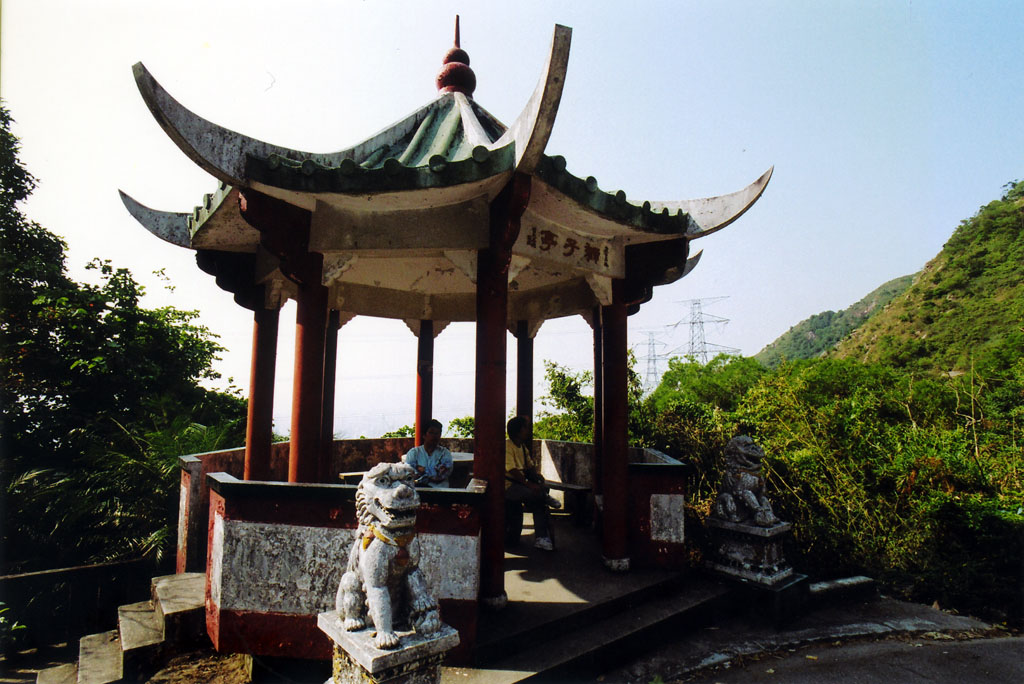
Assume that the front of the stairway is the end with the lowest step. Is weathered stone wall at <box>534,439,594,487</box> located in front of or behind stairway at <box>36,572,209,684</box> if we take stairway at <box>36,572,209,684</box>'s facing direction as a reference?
behind

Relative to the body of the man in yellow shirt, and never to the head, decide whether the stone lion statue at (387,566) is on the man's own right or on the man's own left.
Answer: on the man's own right

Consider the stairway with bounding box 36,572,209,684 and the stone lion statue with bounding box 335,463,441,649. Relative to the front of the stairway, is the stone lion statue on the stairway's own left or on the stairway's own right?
on the stairway's own left

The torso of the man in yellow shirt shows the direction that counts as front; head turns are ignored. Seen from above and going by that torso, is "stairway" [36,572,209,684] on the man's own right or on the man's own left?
on the man's own right

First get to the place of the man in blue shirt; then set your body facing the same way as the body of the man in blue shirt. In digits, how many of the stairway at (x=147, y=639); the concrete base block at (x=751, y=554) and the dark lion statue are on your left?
2

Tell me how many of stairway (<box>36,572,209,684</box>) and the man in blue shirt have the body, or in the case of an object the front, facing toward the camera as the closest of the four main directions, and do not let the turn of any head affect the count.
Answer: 1

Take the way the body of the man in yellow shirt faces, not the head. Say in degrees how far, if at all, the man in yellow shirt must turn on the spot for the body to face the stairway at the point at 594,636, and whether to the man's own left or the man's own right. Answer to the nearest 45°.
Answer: approximately 45° to the man's own right

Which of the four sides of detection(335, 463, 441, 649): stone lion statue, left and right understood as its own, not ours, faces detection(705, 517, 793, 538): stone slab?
left

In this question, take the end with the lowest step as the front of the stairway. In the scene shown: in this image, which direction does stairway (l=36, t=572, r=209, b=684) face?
to the viewer's left
